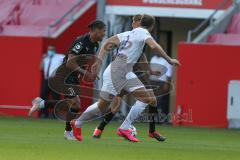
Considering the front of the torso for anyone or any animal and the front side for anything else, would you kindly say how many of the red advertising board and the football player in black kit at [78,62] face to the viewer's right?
1

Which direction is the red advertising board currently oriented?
toward the camera

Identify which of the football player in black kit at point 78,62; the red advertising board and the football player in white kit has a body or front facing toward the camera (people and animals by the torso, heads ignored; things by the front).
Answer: the red advertising board

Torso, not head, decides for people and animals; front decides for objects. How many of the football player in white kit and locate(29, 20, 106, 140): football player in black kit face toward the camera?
0

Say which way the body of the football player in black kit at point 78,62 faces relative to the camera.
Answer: to the viewer's right

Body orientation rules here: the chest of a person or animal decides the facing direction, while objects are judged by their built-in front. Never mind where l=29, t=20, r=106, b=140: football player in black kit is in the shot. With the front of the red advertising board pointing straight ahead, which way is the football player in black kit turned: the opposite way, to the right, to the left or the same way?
to the left

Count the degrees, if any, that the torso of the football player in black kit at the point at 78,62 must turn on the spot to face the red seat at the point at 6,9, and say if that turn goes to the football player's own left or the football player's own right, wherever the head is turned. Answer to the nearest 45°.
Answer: approximately 90° to the football player's own left

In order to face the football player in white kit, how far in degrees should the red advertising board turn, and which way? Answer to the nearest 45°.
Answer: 0° — it already faces them
